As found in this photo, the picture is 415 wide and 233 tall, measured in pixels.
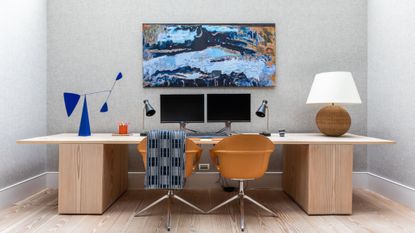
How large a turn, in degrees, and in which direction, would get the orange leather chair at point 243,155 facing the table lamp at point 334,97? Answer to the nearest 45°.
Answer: approximately 45° to its right

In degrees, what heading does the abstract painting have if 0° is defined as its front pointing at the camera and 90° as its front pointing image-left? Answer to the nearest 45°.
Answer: approximately 0°

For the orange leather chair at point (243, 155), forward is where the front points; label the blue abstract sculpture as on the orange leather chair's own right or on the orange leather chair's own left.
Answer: on the orange leather chair's own left

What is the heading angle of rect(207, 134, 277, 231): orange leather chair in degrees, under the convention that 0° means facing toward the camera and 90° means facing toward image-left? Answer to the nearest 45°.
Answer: approximately 180°

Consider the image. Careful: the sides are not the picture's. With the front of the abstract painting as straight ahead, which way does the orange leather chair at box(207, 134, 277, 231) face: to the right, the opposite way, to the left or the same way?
the opposite way

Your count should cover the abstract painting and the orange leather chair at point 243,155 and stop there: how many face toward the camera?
1

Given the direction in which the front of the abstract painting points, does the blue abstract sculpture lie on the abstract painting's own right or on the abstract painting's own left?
on the abstract painting's own right

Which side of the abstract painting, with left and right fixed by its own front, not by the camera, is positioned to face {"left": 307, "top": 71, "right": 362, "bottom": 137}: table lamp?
left
